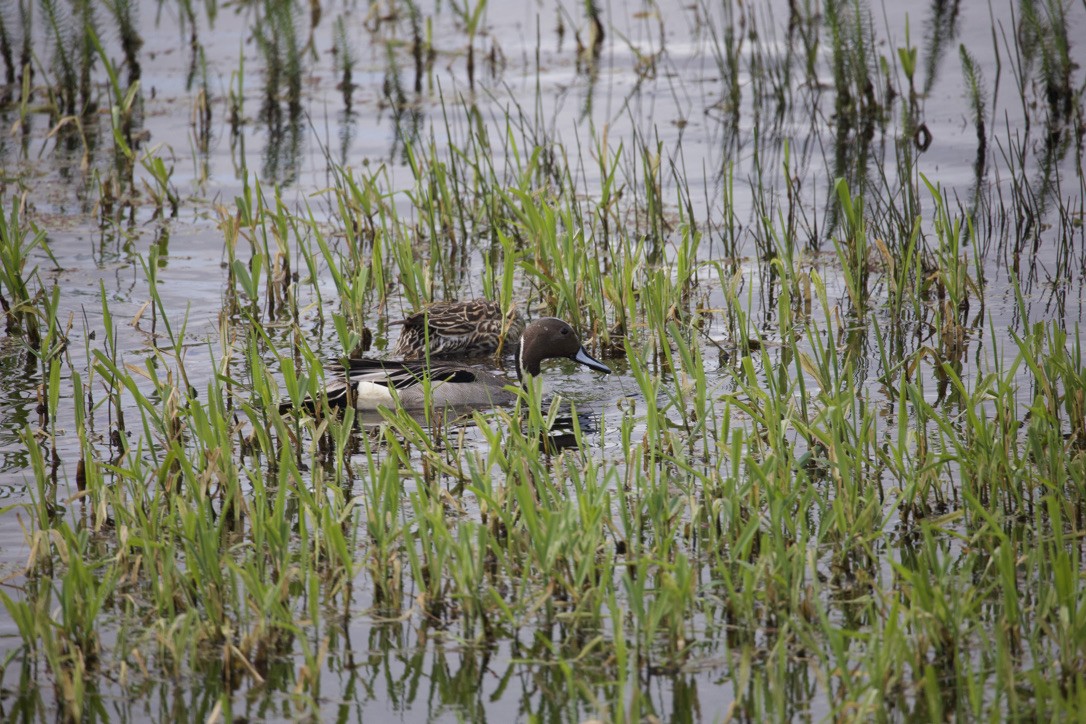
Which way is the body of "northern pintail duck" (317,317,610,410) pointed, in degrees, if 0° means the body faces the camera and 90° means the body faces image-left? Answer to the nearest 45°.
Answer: approximately 270°
